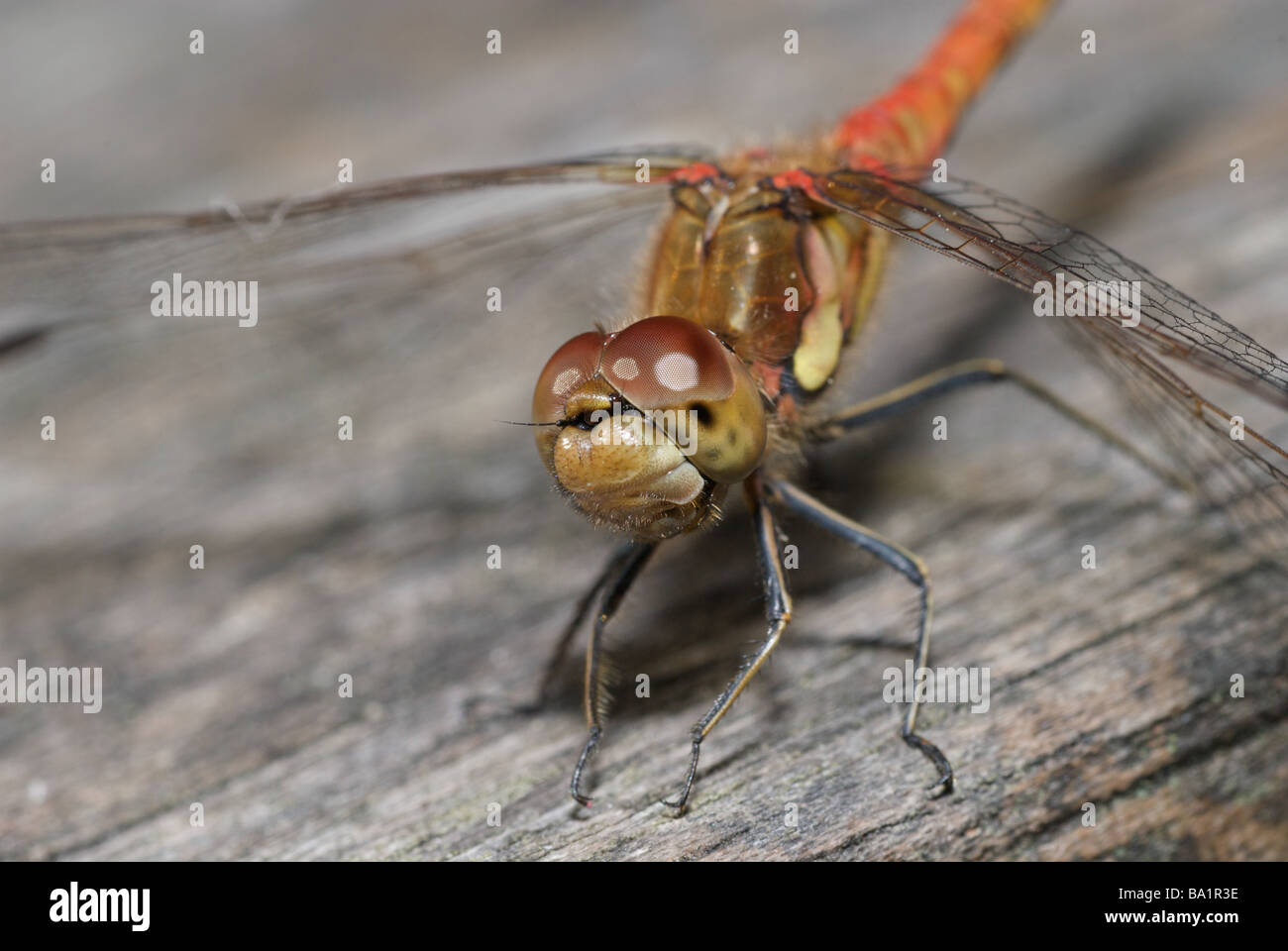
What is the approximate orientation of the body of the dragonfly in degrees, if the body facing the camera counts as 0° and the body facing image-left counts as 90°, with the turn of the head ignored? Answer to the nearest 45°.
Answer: approximately 45°
